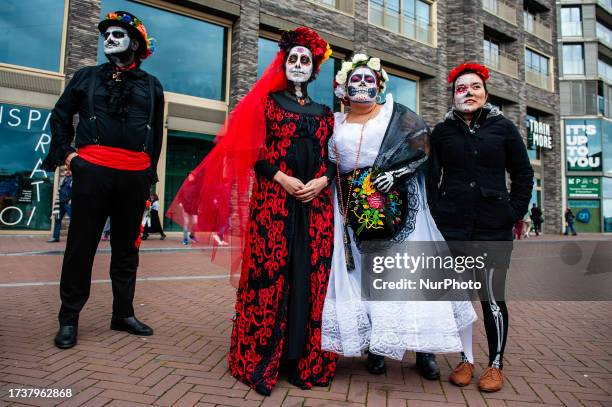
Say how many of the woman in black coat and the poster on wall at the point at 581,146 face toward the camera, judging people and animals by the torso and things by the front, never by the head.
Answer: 2

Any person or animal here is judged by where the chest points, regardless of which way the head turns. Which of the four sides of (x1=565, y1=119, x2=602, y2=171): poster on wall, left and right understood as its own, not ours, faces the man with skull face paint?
front

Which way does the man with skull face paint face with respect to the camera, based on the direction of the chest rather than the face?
toward the camera

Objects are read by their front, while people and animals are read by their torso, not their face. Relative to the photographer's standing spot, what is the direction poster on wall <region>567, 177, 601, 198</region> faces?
facing the viewer

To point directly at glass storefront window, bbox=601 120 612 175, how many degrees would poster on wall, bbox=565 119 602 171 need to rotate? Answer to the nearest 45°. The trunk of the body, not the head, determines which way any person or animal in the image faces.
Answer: approximately 135° to its left

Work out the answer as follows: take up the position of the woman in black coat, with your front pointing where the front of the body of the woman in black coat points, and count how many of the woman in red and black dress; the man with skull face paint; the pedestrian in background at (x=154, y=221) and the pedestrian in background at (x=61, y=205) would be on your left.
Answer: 0

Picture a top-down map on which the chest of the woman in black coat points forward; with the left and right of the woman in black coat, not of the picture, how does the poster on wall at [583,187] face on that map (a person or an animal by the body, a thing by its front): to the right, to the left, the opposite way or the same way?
the same way

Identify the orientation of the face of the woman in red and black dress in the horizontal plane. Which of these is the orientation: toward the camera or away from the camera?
toward the camera

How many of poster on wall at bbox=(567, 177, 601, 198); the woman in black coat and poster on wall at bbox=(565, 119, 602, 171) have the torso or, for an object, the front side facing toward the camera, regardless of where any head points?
3

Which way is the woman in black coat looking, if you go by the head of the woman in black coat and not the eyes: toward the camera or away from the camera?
toward the camera

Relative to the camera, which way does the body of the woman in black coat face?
toward the camera

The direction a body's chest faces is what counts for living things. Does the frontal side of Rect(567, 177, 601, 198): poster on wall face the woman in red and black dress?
yes

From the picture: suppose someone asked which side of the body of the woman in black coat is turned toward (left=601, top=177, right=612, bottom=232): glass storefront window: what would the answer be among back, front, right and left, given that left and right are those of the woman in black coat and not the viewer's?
back

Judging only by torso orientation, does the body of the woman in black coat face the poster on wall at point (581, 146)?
no

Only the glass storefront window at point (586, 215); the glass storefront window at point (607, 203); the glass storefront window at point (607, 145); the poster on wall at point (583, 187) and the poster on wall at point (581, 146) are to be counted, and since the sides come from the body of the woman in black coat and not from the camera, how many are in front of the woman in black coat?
0

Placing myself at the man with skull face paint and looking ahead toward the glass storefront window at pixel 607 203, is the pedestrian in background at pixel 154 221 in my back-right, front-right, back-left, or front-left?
front-left
